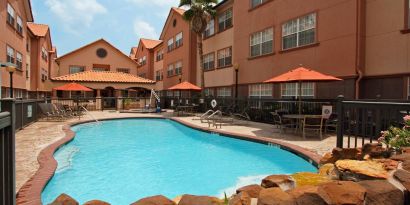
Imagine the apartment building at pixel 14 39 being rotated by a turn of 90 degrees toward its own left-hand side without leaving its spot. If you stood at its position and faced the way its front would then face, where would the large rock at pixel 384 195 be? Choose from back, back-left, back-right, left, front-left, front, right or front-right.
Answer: back-right

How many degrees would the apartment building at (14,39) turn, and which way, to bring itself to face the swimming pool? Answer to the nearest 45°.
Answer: approximately 45° to its right

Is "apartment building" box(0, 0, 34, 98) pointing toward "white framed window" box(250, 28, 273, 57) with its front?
yes

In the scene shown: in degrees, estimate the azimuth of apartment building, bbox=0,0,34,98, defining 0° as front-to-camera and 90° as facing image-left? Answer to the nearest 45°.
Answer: approximately 315°

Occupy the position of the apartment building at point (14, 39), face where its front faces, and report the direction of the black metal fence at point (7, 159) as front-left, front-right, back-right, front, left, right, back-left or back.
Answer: front-right

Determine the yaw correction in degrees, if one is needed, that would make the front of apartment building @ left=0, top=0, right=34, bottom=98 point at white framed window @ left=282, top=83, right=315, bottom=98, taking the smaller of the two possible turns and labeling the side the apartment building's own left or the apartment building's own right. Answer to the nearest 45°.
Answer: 0° — it already faces it

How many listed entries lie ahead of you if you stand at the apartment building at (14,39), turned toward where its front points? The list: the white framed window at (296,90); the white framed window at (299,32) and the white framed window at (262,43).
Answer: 3

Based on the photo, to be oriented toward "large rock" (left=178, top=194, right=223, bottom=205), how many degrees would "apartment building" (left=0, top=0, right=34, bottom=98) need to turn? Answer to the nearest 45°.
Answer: approximately 45° to its right
